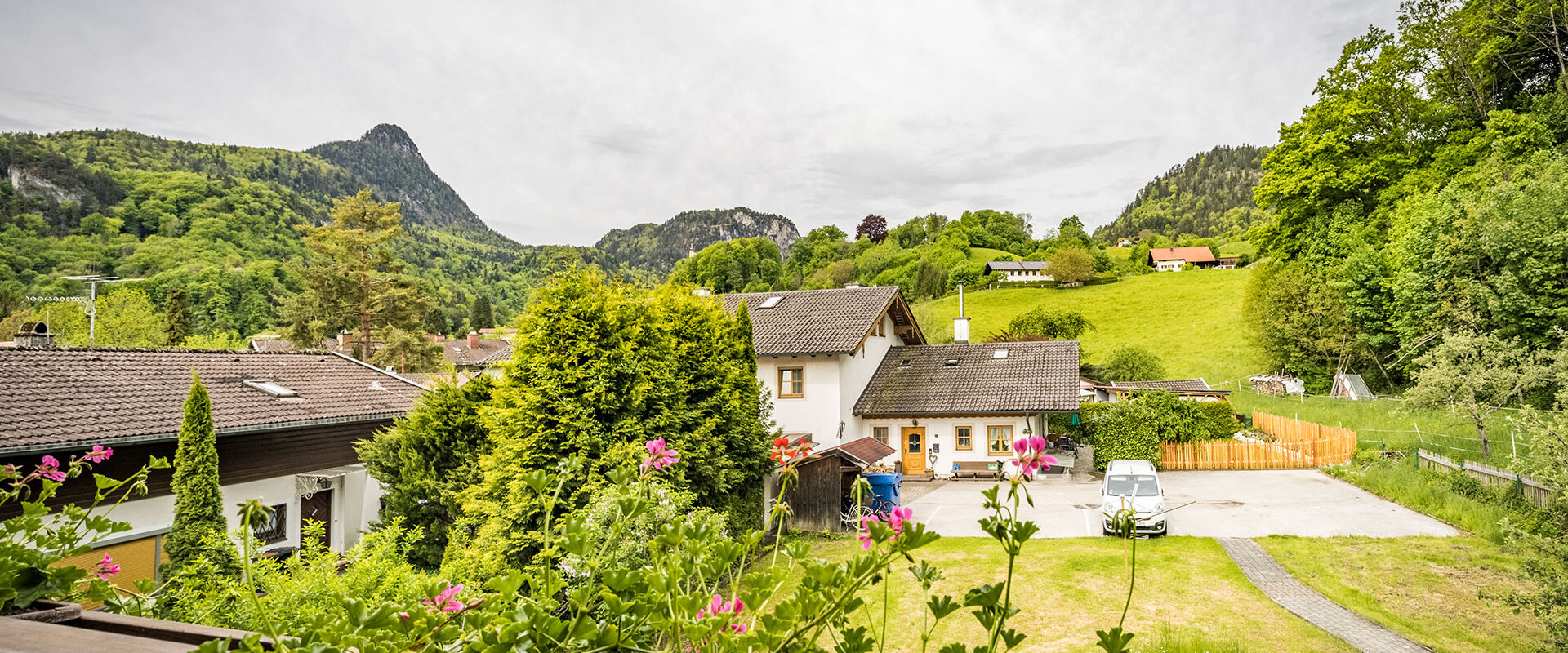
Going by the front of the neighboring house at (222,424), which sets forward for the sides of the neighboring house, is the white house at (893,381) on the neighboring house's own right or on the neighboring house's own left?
on the neighboring house's own left

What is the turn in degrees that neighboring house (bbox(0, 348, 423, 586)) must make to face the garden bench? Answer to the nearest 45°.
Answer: approximately 90° to its left

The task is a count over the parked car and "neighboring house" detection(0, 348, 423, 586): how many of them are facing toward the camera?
2

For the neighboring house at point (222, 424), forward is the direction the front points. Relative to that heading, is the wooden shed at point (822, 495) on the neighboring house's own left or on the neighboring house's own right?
on the neighboring house's own left

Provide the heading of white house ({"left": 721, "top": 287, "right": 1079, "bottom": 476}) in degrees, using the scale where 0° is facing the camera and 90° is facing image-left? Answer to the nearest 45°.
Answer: approximately 0°

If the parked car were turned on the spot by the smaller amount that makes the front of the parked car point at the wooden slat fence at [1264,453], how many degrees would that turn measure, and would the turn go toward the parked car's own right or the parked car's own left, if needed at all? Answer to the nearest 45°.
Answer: approximately 180°

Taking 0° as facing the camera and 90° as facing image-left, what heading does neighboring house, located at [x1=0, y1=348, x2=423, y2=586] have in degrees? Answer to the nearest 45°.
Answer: approximately 0°
